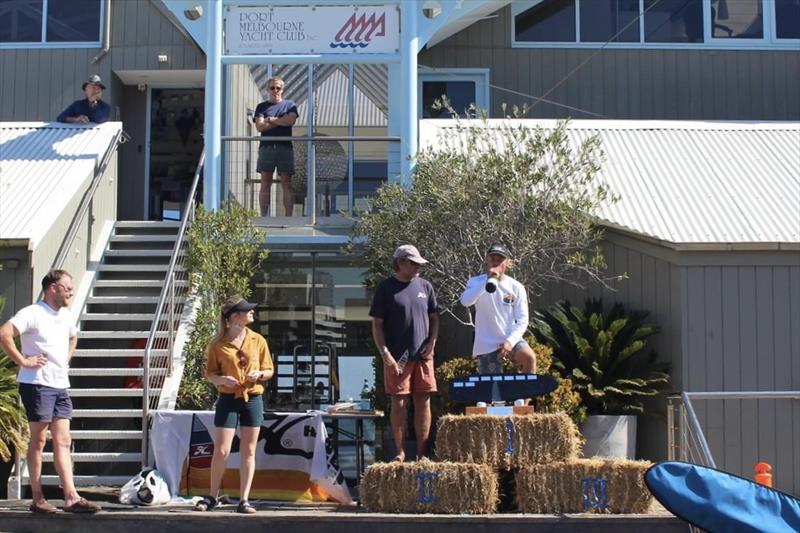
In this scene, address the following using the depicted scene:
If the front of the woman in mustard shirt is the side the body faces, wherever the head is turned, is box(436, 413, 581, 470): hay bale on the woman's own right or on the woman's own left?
on the woman's own left

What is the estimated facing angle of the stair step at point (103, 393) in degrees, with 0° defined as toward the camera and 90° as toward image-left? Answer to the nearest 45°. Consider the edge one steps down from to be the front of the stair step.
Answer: approximately 0°

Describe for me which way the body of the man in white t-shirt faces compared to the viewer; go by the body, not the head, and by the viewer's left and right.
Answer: facing the viewer and to the right of the viewer

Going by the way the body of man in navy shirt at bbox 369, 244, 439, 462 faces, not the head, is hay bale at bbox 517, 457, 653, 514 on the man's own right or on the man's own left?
on the man's own left

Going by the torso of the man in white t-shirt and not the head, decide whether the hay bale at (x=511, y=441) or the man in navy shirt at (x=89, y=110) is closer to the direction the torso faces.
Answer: the hay bale

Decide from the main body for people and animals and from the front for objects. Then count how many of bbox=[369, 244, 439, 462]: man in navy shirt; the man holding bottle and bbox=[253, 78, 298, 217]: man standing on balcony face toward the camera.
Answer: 3

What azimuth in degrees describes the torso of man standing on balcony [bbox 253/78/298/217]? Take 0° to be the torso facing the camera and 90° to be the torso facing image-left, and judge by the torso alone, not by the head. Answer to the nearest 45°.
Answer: approximately 0°

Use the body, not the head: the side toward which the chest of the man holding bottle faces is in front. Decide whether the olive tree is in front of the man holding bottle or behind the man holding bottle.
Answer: behind

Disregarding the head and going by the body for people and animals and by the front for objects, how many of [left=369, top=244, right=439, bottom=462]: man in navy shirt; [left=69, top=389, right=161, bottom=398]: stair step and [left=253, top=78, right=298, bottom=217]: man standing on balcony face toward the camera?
3

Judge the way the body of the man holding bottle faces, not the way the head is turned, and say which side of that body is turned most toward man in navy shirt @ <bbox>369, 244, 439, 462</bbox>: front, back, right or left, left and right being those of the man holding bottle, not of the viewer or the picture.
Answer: right

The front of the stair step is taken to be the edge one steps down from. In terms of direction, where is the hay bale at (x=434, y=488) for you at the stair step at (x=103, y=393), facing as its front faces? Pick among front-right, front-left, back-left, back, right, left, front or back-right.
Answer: front-left
